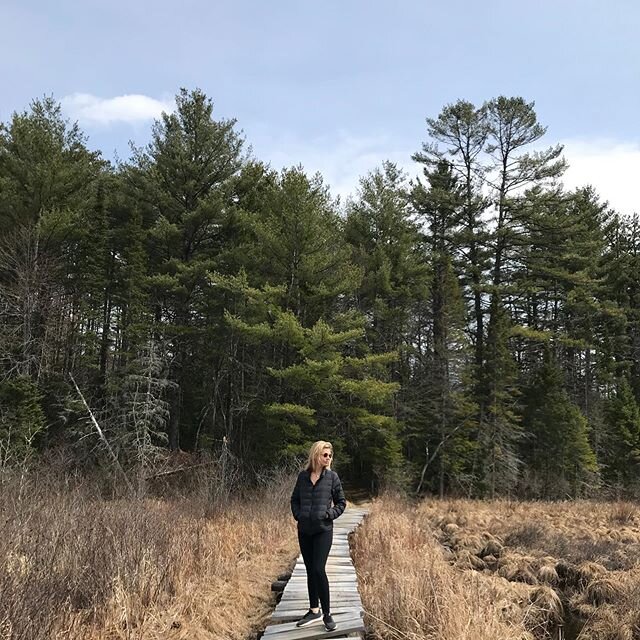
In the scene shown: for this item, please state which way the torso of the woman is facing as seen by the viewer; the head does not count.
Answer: toward the camera

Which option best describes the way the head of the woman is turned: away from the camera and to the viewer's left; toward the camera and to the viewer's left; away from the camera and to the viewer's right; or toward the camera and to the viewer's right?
toward the camera and to the viewer's right

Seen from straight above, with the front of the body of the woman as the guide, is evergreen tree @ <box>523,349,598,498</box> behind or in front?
behind

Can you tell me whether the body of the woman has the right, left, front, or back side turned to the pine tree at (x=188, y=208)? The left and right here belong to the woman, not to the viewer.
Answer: back

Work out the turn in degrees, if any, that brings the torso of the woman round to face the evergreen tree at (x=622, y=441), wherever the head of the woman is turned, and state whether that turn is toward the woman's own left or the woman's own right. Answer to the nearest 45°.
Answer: approximately 135° to the woman's own left
